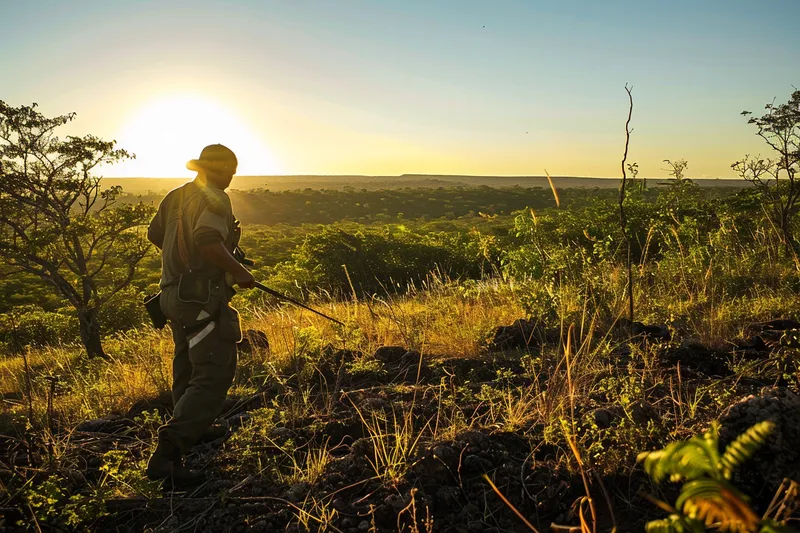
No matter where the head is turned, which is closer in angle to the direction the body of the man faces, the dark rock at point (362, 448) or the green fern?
the dark rock

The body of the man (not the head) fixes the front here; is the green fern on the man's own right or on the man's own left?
on the man's own right

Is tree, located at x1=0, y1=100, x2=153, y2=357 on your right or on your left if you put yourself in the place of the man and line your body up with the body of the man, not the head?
on your left

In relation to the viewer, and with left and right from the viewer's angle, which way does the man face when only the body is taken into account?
facing away from the viewer and to the right of the viewer

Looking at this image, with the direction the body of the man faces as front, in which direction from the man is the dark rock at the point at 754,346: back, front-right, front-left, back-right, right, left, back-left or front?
front-right

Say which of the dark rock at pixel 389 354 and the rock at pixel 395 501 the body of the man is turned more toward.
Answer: the dark rock
